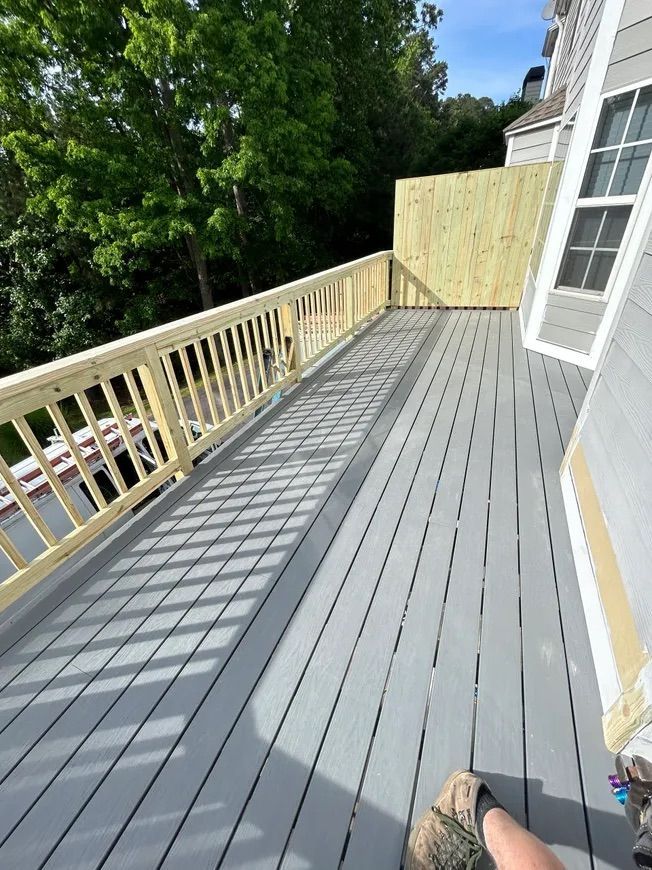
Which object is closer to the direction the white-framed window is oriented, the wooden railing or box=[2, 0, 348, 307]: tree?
the wooden railing

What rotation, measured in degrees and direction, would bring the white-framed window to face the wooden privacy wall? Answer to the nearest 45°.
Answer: approximately 90° to its right

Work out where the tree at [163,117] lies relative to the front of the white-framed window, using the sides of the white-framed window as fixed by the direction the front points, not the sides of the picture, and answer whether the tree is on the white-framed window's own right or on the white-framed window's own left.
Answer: on the white-framed window's own right

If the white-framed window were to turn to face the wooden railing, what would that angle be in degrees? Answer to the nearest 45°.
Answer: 0° — it already faces it

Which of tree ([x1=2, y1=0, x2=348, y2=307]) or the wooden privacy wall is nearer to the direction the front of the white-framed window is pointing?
the tree

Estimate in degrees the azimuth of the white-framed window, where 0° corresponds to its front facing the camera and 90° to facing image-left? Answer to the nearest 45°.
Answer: approximately 45°

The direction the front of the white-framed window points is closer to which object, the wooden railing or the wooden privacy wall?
the wooden railing
